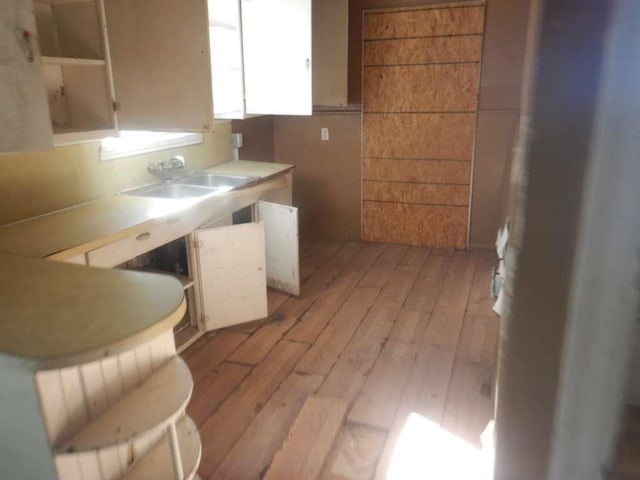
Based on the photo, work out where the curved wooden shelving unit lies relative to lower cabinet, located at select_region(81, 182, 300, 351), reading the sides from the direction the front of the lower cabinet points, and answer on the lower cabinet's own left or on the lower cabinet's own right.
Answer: on the lower cabinet's own right

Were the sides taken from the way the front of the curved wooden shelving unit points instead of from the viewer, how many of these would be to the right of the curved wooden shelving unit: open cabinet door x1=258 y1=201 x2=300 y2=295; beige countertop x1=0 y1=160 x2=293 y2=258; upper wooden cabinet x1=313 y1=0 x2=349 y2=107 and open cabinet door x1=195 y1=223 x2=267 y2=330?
0

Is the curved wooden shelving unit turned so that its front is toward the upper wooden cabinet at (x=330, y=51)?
no

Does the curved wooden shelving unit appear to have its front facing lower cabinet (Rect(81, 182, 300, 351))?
no

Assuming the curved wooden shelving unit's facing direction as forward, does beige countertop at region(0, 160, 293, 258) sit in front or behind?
behind

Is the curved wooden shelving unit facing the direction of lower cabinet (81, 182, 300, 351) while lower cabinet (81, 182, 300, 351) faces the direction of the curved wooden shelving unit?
no

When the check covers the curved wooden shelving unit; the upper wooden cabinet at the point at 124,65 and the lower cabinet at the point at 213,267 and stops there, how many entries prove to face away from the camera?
0

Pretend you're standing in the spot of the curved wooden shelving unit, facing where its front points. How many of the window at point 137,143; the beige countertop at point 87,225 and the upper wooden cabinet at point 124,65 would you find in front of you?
0

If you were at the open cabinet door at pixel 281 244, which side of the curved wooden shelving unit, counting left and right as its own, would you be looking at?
left

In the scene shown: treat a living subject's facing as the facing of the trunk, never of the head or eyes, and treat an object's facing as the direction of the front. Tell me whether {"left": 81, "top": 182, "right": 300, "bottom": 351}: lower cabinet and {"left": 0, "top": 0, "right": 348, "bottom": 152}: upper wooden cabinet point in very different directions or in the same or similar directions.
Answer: same or similar directions

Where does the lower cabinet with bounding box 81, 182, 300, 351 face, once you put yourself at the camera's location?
facing the viewer and to the right of the viewer

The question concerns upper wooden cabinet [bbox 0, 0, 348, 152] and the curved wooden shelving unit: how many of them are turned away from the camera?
0

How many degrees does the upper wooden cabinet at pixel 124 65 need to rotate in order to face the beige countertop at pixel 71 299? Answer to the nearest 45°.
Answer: approximately 45° to its right

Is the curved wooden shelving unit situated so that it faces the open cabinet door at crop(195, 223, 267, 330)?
no

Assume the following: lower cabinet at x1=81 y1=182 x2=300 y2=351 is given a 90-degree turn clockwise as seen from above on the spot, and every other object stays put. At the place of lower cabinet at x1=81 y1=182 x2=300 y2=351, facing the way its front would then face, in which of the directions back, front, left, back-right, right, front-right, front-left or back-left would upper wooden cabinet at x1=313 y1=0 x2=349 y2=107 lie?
back

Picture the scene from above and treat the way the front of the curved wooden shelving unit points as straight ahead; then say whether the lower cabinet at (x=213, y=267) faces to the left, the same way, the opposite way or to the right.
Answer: the same way

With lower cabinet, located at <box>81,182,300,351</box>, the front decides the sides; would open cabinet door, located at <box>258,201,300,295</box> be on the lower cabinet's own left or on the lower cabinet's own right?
on the lower cabinet's own left
